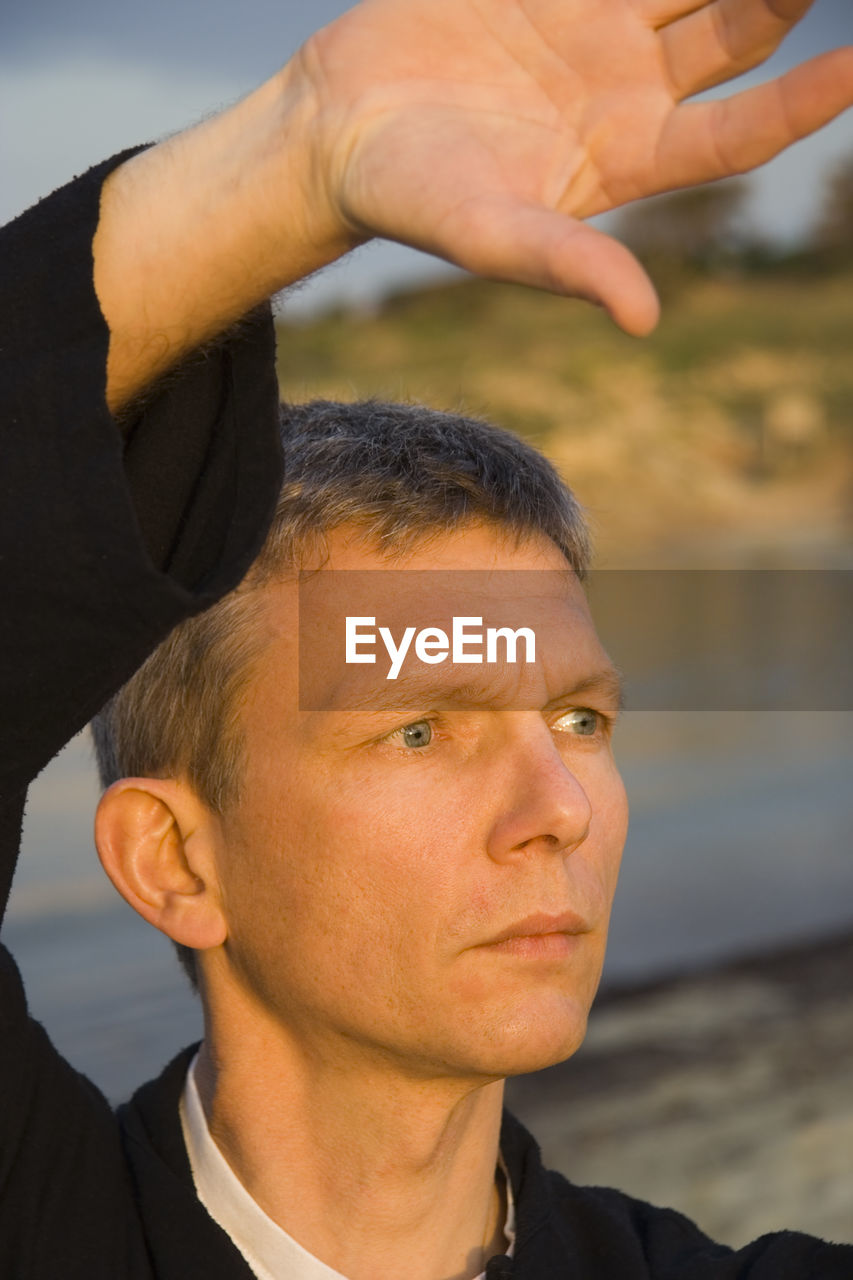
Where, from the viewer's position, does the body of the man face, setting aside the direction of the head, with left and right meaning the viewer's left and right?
facing the viewer and to the right of the viewer
